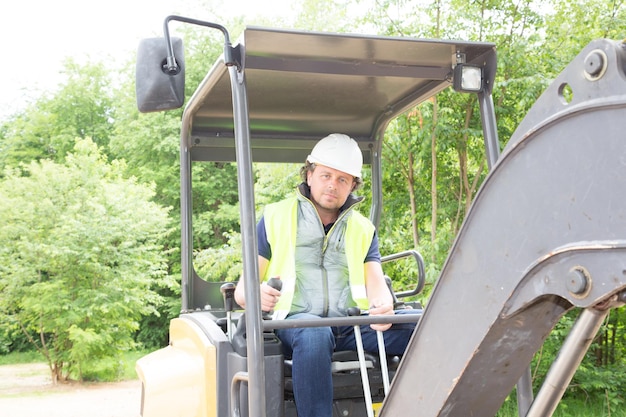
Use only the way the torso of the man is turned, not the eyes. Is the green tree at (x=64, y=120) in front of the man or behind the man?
behind

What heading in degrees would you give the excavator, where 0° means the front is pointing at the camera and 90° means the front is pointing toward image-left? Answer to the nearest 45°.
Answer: approximately 315°

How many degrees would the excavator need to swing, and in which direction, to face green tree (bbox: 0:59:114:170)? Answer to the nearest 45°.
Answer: approximately 180°

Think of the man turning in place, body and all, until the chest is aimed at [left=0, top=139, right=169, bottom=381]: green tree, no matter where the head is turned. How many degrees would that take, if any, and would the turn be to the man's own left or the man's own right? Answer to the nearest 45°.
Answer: approximately 135° to the man's own right

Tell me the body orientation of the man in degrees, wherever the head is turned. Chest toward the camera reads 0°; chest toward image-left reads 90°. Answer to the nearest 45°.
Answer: approximately 0°
